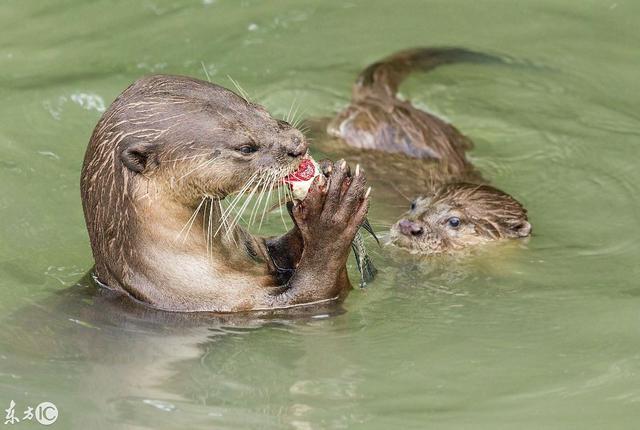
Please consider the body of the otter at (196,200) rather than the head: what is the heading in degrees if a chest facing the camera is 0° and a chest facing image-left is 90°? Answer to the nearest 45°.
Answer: approximately 270°
